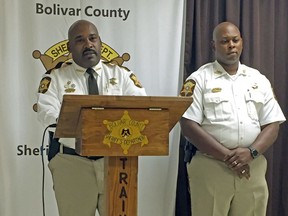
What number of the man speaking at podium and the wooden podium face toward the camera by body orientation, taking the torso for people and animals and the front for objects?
2

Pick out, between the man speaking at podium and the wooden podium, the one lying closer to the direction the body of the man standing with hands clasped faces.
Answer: the wooden podium

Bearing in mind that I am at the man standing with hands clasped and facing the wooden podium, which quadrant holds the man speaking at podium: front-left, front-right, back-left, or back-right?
front-right

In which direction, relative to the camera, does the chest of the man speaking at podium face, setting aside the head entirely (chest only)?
toward the camera

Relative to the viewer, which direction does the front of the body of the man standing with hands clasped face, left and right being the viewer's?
facing the viewer and to the right of the viewer

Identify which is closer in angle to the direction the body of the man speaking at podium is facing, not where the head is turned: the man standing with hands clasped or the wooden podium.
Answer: the wooden podium

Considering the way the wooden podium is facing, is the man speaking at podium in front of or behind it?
behind

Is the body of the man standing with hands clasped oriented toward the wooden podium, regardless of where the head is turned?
no

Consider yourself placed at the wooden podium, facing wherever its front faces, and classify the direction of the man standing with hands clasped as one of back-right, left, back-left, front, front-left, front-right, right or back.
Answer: back-left

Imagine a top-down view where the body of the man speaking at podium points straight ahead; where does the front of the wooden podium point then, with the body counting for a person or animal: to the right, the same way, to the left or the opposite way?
the same way

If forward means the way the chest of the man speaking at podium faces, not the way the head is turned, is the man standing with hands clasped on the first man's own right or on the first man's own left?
on the first man's own left

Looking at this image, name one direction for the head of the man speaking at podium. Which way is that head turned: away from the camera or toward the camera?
toward the camera

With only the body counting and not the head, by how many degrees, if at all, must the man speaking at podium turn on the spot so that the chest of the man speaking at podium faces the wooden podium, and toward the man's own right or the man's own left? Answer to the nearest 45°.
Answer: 0° — they already face it
